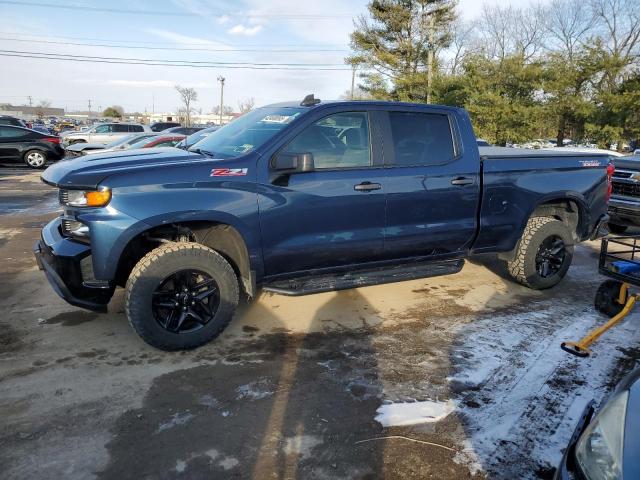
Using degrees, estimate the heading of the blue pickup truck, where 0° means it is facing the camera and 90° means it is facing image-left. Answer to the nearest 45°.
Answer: approximately 45°

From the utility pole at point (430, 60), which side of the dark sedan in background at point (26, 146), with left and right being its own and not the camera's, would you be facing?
back

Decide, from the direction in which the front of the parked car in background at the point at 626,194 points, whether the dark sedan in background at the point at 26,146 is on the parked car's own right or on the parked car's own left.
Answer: on the parked car's own right

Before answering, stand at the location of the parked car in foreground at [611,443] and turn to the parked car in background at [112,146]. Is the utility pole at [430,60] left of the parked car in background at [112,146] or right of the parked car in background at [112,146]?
right

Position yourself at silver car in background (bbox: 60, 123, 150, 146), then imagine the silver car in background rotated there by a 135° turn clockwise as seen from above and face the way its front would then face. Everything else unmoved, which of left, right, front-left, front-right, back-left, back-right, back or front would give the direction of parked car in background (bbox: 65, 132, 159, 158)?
back-right

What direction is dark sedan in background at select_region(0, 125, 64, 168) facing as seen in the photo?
to the viewer's left

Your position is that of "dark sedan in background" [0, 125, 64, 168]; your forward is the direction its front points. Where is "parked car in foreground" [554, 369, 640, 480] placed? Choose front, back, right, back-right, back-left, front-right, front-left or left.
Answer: left

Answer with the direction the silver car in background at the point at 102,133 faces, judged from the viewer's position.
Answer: facing to the left of the viewer

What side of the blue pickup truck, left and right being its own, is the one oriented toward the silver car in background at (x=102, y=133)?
right
